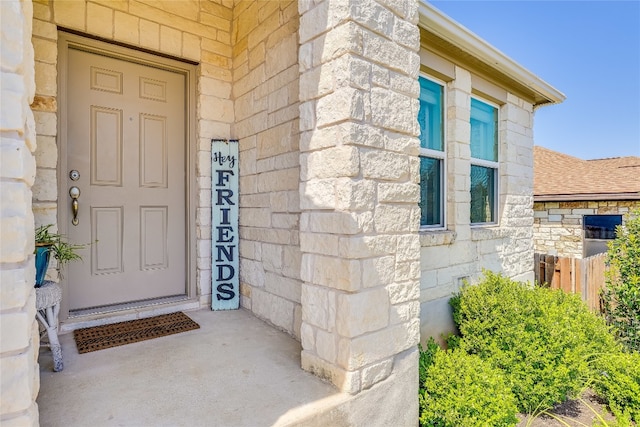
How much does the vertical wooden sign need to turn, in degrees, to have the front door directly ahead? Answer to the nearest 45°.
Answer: approximately 90° to its right

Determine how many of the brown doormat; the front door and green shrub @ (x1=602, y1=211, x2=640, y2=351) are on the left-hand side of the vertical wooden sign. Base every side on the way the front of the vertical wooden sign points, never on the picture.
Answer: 1

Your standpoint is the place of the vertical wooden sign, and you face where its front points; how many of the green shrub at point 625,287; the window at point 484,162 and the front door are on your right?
1

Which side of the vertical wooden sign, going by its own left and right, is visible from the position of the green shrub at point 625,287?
left

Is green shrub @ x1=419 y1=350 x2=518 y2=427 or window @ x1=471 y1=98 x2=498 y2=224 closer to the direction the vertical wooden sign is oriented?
the green shrub

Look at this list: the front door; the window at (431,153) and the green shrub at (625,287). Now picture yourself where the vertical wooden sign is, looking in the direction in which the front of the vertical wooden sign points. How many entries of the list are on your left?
2

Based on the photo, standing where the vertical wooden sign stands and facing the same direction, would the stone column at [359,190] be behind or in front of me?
in front

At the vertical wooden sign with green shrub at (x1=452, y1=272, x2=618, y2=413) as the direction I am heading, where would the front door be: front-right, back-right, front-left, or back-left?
back-right

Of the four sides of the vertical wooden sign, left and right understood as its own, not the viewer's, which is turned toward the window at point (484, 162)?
left

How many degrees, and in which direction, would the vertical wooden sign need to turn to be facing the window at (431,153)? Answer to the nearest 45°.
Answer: approximately 90° to its left

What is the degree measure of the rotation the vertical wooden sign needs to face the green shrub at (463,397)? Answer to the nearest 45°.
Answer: approximately 45° to its left

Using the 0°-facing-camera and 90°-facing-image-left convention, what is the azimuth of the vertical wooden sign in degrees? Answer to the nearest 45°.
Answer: approximately 0°

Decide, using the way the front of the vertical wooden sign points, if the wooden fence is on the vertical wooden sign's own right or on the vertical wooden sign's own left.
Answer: on the vertical wooden sign's own left

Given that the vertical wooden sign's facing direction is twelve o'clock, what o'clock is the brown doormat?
The brown doormat is roughly at 2 o'clock from the vertical wooden sign.
